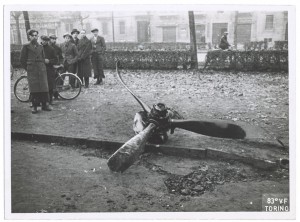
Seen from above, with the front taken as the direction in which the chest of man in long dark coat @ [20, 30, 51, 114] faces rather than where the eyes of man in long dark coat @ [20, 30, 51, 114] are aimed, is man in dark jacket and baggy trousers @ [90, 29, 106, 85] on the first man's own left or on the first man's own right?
on the first man's own left

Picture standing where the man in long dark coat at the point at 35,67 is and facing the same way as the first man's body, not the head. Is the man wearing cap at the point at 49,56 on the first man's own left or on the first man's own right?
on the first man's own left

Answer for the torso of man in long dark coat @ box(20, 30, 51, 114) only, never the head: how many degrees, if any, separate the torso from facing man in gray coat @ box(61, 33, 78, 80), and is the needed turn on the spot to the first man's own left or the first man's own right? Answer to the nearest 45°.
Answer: approximately 135° to the first man's own left

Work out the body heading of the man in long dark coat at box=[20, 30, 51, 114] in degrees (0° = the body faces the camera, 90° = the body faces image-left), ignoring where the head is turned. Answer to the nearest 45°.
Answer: approximately 315°
